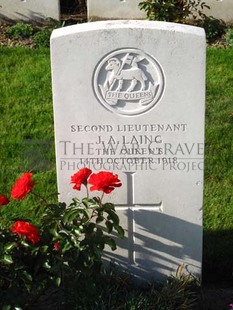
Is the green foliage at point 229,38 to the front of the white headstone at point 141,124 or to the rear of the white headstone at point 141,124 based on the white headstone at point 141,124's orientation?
to the rear

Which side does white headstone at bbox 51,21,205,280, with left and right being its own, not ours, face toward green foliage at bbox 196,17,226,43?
back

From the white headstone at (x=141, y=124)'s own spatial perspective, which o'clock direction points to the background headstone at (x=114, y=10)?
The background headstone is roughly at 6 o'clock from the white headstone.

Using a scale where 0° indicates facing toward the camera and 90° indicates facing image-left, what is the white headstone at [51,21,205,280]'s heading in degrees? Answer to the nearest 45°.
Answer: approximately 0°

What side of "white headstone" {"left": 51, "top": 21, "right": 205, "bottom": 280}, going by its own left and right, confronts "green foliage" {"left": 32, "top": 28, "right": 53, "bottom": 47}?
back

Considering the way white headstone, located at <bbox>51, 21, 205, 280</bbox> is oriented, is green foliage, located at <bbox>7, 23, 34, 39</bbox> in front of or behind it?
behind

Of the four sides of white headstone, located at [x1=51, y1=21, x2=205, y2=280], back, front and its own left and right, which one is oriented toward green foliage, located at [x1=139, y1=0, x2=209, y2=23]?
back
